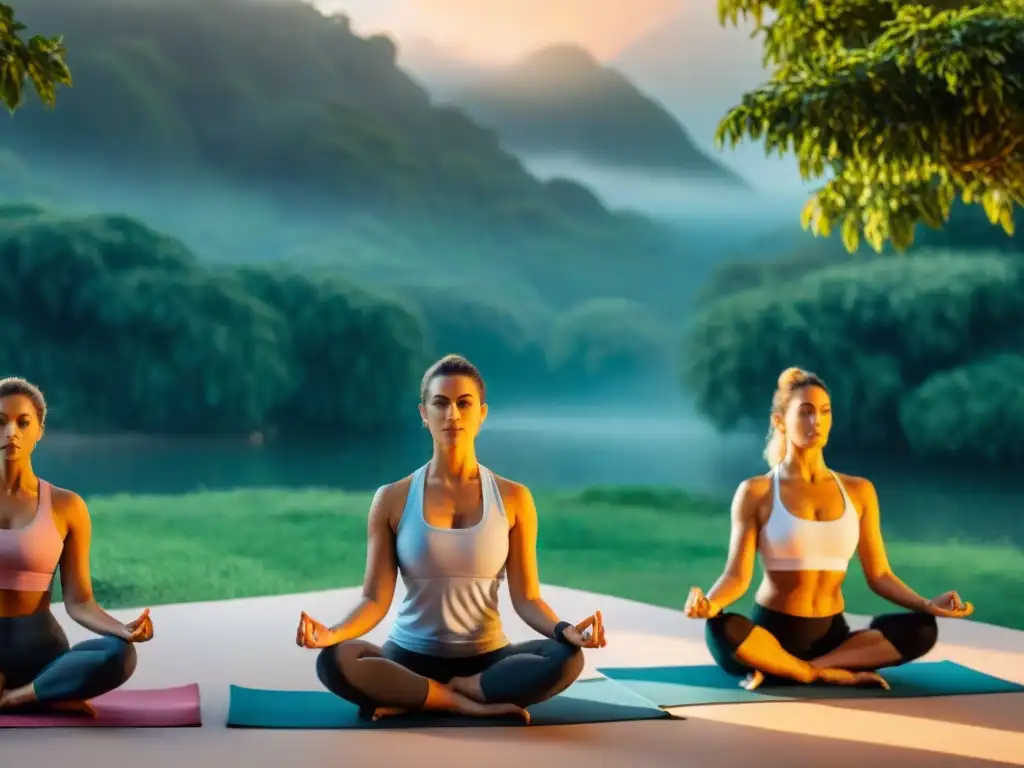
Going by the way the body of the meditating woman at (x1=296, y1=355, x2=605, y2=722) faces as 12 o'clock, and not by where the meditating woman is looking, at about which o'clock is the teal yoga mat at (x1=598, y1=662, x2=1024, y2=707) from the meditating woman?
The teal yoga mat is roughly at 8 o'clock from the meditating woman.

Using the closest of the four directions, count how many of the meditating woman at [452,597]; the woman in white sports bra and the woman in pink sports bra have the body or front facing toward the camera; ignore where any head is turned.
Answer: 3

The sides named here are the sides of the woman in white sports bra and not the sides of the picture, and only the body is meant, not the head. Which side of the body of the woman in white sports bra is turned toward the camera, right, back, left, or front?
front

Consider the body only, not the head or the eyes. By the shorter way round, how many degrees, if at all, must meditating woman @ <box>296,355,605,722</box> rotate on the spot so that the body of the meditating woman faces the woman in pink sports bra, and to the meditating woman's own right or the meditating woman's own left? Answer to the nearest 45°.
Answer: approximately 90° to the meditating woman's own right

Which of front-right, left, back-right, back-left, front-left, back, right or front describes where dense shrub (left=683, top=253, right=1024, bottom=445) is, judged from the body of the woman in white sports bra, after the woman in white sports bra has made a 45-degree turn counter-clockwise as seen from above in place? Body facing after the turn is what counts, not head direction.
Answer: back-left

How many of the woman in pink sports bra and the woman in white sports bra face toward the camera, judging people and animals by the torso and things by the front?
2

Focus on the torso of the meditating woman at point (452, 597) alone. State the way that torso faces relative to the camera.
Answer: toward the camera

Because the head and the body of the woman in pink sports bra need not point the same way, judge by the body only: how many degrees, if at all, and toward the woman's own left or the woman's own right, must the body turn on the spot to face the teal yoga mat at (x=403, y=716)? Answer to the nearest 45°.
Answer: approximately 90° to the woman's own left

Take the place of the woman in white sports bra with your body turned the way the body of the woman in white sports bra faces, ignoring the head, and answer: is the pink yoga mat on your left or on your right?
on your right

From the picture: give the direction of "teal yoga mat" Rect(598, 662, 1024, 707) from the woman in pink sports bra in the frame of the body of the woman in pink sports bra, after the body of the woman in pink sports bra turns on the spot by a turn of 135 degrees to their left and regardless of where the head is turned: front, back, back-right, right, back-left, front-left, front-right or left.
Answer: front-right
